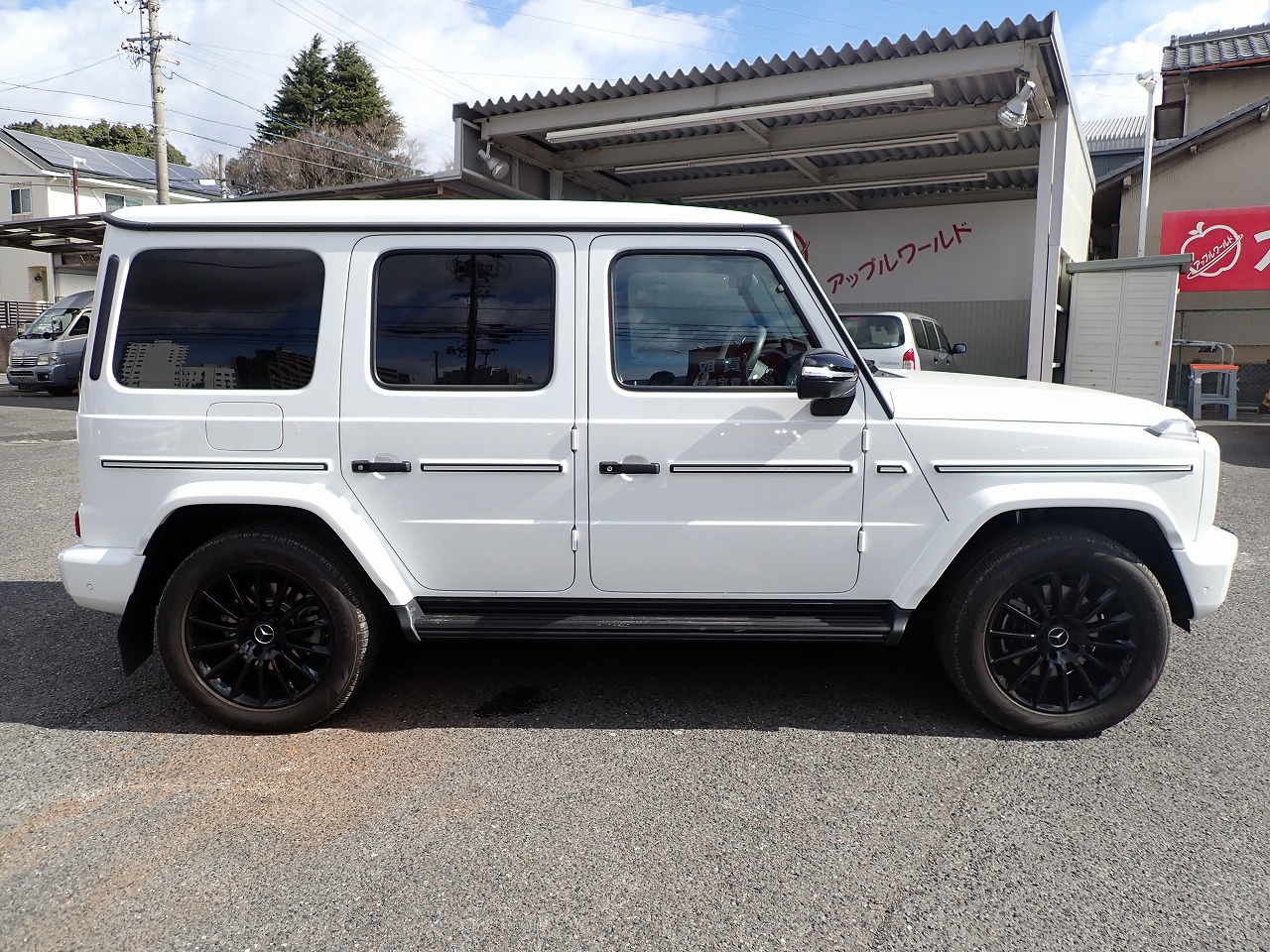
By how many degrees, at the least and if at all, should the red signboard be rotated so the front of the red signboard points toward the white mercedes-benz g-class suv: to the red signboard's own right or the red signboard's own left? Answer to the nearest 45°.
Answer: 0° — it already faces it

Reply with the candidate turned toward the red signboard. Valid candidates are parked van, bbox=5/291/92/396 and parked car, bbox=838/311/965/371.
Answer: parked car, bbox=838/311/965/371

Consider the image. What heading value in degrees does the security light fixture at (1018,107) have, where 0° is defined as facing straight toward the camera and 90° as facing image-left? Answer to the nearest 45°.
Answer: approximately 45°

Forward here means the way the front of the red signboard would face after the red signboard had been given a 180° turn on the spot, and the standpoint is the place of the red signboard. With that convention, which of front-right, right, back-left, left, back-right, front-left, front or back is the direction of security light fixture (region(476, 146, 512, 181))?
back-left

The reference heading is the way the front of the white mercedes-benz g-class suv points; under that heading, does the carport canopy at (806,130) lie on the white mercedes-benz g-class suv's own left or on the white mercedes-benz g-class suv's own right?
on the white mercedes-benz g-class suv's own left

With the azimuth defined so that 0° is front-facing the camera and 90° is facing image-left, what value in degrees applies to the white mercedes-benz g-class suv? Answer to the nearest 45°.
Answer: approximately 270°

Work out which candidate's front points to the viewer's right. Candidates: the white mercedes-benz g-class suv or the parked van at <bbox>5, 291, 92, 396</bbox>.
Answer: the white mercedes-benz g-class suv

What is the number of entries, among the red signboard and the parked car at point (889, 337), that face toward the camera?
1

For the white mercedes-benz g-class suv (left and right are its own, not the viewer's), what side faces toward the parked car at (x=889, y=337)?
left

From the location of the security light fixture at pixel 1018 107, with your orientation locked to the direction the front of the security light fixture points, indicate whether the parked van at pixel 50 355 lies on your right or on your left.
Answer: on your right

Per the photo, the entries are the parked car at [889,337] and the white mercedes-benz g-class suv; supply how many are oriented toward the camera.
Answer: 0

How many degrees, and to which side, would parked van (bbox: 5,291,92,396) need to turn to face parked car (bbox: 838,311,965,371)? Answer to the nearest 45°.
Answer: approximately 90° to its left

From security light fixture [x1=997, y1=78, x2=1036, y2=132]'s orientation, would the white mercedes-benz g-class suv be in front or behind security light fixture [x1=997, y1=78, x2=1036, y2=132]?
in front

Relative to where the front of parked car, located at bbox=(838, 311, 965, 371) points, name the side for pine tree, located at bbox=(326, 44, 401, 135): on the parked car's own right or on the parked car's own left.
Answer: on the parked car's own left
